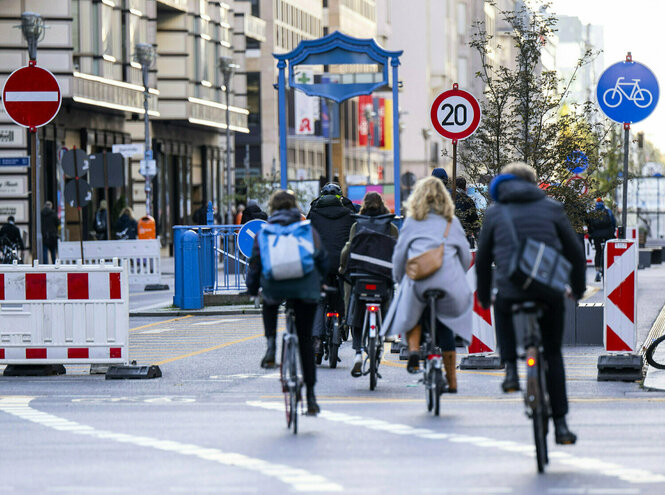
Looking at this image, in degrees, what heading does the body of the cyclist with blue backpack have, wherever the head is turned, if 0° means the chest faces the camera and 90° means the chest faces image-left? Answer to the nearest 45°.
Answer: approximately 180°

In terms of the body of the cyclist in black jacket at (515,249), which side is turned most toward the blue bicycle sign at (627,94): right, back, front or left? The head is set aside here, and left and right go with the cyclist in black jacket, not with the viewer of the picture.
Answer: front

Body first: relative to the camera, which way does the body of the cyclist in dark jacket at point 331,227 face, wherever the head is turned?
away from the camera

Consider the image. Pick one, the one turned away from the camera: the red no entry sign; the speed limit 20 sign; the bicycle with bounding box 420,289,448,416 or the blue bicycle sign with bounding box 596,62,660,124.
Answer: the bicycle

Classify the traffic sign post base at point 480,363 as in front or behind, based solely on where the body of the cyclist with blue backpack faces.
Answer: in front

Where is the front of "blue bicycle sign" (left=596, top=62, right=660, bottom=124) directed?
toward the camera

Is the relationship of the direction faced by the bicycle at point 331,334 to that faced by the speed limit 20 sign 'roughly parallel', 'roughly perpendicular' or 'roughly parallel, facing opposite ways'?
roughly parallel, facing opposite ways

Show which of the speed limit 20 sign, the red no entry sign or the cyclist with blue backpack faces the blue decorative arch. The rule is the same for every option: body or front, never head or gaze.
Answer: the cyclist with blue backpack

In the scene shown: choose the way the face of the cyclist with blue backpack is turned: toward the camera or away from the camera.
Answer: away from the camera

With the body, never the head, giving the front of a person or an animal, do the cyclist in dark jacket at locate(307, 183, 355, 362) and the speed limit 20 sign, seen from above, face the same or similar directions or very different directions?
very different directions

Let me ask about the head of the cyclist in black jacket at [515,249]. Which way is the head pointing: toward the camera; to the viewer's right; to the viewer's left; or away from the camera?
away from the camera

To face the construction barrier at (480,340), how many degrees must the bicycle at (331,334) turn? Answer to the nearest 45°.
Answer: approximately 90° to its right

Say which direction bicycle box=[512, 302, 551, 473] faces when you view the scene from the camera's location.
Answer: facing away from the viewer

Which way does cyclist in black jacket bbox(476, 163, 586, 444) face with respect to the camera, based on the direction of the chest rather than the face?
away from the camera

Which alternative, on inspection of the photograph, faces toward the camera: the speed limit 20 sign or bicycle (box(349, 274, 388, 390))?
the speed limit 20 sign

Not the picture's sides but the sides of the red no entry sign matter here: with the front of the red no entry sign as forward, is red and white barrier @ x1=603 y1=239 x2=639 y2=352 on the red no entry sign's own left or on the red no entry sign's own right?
on the red no entry sign's own left

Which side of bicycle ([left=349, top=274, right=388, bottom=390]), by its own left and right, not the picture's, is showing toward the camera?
back

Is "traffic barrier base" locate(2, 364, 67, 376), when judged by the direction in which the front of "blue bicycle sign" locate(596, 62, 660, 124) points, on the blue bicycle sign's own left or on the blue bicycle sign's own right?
on the blue bicycle sign's own right

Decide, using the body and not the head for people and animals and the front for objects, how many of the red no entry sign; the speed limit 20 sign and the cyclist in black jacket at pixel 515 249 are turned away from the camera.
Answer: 1
